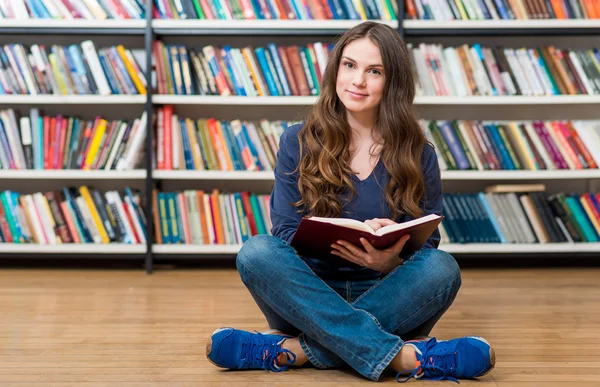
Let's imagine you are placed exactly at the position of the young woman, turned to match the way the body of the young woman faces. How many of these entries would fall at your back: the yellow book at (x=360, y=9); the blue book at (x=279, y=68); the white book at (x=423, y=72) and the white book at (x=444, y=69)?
4

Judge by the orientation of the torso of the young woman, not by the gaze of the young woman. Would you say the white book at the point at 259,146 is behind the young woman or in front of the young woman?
behind

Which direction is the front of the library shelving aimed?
toward the camera

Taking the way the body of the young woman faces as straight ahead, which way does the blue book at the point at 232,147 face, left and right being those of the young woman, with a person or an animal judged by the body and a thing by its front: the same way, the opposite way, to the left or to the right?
the same way

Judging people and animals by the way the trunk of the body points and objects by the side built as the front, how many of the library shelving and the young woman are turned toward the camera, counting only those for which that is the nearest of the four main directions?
2

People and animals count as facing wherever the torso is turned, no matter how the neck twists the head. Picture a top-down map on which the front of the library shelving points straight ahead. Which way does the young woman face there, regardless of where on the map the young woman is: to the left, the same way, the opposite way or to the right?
the same way

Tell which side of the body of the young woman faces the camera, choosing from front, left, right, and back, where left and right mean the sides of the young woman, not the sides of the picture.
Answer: front

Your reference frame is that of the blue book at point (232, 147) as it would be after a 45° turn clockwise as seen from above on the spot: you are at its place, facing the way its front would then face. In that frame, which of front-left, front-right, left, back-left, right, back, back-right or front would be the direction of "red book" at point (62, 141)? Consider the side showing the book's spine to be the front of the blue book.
front-right

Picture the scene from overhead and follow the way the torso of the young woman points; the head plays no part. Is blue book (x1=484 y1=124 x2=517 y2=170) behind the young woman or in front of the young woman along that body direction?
behind

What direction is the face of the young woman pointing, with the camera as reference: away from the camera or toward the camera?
toward the camera

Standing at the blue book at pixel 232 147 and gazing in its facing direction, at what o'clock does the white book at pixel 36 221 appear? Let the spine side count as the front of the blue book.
The white book is roughly at 3 o'clock from the blue book.

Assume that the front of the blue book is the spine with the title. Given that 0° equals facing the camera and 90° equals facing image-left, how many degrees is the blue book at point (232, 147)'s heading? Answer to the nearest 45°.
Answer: approximately 0°
